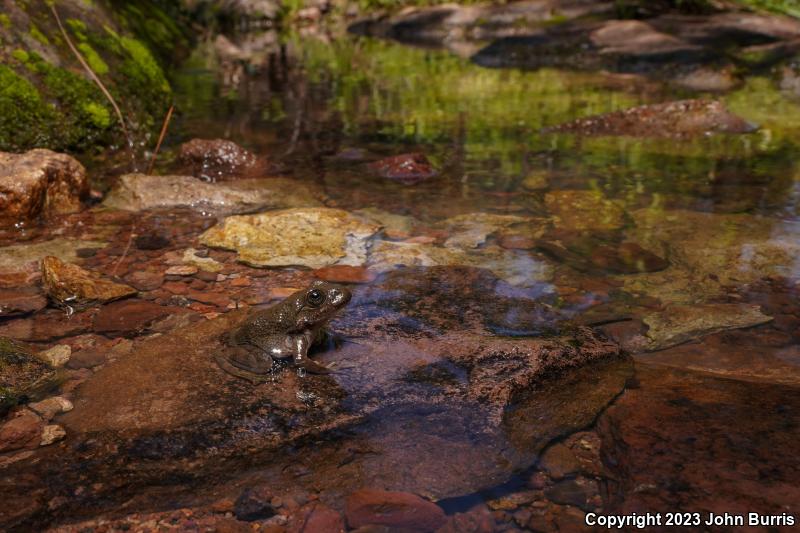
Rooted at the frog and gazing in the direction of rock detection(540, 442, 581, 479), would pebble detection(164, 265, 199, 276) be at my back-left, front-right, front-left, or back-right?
back-left

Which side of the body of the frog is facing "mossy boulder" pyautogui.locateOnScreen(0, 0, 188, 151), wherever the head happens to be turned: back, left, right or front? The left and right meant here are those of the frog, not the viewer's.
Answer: left

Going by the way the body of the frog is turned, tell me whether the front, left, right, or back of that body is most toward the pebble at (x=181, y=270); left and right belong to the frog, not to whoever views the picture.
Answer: left

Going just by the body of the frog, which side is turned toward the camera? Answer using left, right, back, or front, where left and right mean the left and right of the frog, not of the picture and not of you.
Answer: right

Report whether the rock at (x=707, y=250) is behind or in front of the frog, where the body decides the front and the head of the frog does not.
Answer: in front

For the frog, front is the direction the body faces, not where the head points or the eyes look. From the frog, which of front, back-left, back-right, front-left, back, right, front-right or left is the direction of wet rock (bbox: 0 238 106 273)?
back-left

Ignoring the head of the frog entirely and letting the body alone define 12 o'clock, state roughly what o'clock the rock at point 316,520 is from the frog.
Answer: The rock is roughly at 3 o'clock from the frog.

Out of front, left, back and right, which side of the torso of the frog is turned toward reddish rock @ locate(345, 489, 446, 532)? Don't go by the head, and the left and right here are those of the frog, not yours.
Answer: right

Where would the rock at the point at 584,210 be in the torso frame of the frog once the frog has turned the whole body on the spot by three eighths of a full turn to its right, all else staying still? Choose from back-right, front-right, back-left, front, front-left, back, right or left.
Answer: back

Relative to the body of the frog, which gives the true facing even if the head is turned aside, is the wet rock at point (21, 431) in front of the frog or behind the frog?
behind

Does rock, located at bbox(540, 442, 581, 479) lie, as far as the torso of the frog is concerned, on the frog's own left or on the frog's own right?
on the frog's own right

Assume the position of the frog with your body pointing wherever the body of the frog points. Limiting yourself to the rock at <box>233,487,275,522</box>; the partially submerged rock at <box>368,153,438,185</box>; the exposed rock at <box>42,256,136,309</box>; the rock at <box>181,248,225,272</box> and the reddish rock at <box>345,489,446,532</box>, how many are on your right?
2

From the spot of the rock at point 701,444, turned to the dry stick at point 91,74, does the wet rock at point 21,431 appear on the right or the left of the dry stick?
left

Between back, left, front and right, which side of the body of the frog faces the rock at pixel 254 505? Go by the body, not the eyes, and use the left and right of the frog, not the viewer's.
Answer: right

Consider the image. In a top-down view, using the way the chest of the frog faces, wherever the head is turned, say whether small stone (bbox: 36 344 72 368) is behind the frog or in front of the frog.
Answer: behind

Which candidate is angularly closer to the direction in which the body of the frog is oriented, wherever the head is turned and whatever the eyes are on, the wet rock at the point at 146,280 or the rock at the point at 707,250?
the rock
